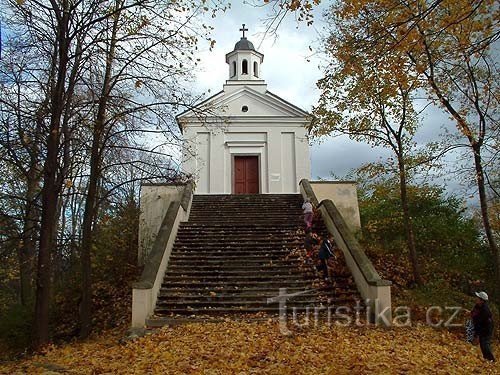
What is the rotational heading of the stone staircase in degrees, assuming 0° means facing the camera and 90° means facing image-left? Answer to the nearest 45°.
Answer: approximately 0°

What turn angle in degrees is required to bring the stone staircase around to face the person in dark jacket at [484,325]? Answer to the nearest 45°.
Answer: approximately 45° to its left
